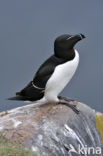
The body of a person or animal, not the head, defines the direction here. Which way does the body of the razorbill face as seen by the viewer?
to the viewer's right
